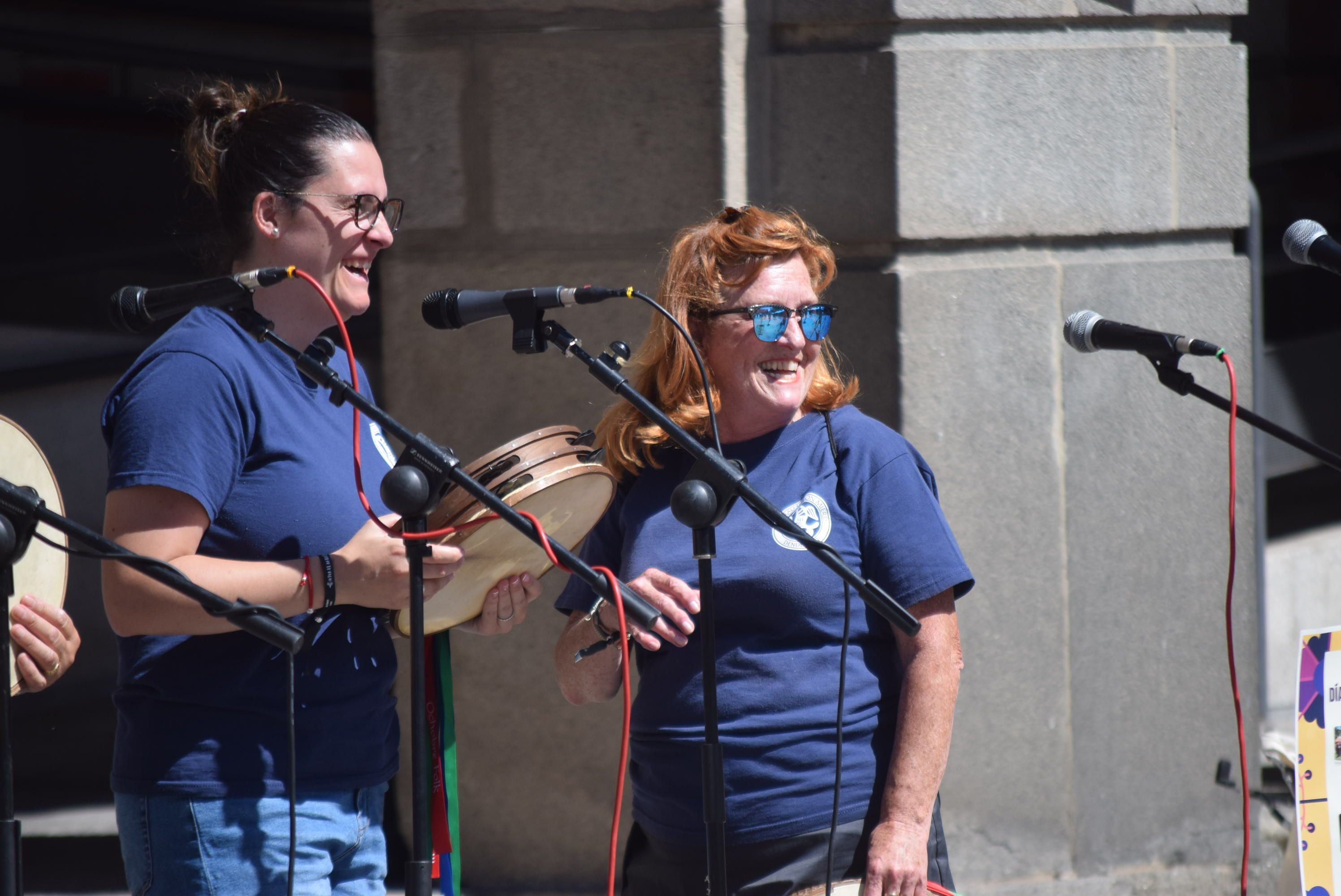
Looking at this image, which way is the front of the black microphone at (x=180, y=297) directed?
to the viewer's left

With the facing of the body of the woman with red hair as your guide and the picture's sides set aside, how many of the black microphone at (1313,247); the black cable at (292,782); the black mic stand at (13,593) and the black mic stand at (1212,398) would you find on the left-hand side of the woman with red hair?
2

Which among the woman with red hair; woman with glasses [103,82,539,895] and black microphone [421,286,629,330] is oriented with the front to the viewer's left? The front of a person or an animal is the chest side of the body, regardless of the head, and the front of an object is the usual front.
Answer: the black microphone

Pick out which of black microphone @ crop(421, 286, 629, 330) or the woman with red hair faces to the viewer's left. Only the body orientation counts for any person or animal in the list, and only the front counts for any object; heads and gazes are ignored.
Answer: the black microphone

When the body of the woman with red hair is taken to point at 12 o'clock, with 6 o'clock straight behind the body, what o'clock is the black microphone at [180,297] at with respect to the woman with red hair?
The black microphone is roughly at 2 o'clock from the woman with red hair.

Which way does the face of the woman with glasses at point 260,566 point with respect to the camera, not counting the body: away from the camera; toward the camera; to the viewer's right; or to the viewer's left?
to the viewer's right

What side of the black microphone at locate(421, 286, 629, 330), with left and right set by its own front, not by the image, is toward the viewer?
left

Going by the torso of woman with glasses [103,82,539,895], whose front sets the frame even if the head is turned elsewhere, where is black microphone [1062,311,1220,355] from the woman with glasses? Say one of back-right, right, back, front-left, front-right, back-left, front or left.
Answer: front-left

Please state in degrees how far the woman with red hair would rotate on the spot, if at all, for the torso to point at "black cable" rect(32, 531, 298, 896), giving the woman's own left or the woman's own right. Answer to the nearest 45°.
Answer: approximately 45° to the woman's own right

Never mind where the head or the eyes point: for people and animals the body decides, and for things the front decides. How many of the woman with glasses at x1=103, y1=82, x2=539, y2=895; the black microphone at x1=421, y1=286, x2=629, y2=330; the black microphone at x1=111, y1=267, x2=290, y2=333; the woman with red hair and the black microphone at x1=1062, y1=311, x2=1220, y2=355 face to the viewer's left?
3

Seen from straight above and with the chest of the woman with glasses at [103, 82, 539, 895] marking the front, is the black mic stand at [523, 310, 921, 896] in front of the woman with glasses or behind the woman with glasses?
in front

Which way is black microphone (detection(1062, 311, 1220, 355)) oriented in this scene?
to the viewer's left

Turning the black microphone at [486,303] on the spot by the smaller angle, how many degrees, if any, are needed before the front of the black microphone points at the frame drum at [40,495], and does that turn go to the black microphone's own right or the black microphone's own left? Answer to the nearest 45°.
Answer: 0° — it already faces it
